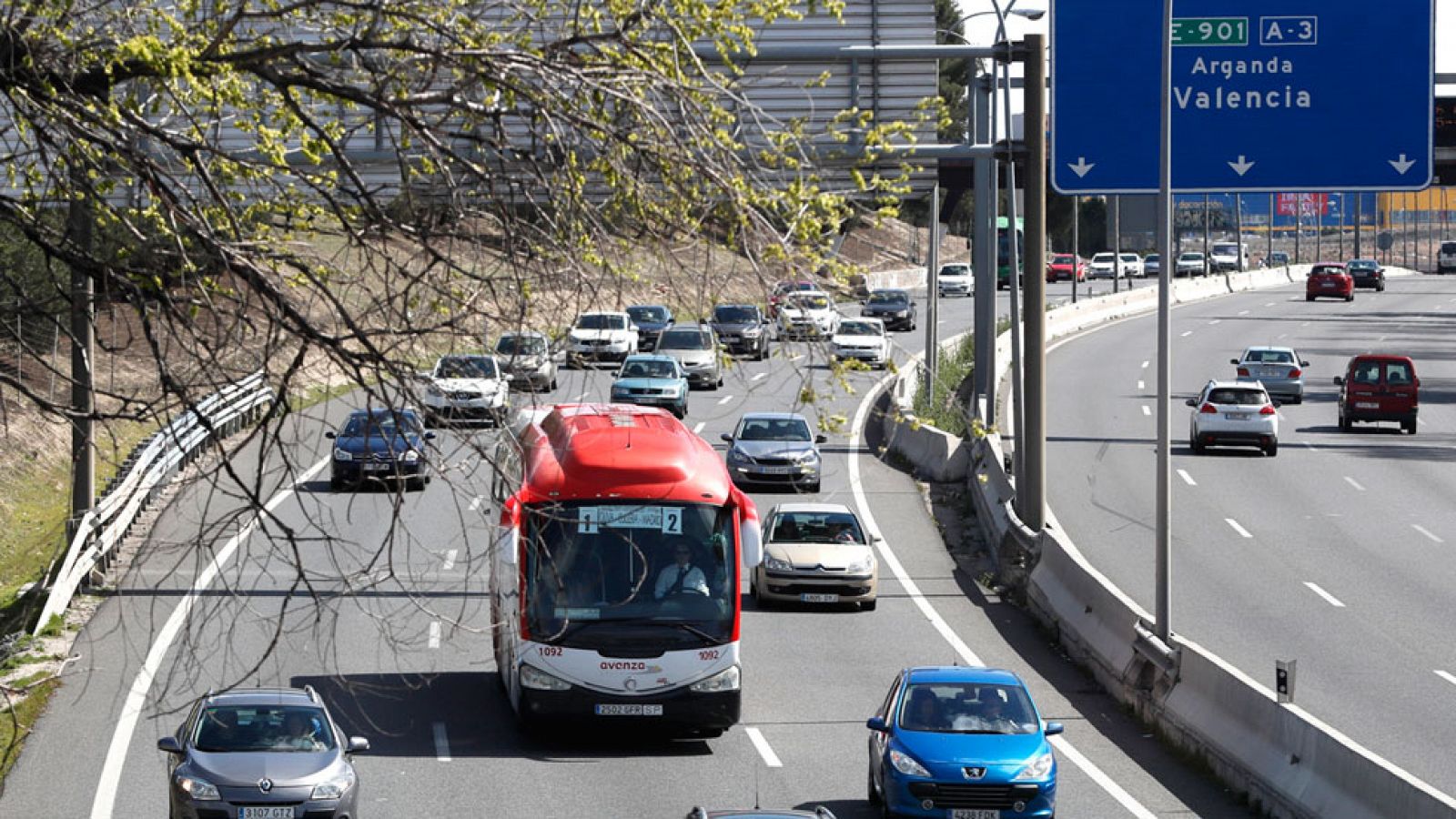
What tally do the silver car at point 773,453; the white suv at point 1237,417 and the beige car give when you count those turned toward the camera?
2

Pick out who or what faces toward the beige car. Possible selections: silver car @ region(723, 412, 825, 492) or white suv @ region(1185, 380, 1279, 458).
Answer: the silver car

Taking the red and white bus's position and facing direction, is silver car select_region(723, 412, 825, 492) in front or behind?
behind

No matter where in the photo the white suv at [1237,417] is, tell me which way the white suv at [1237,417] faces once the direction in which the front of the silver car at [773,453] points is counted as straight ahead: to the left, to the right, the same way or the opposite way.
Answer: the opposite way

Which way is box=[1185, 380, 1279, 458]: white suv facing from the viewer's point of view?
away from the camera

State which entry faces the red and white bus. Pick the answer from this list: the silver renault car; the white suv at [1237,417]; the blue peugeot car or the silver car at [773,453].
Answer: the silver car

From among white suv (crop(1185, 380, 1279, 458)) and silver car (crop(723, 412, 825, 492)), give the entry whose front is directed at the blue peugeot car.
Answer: the silver car
